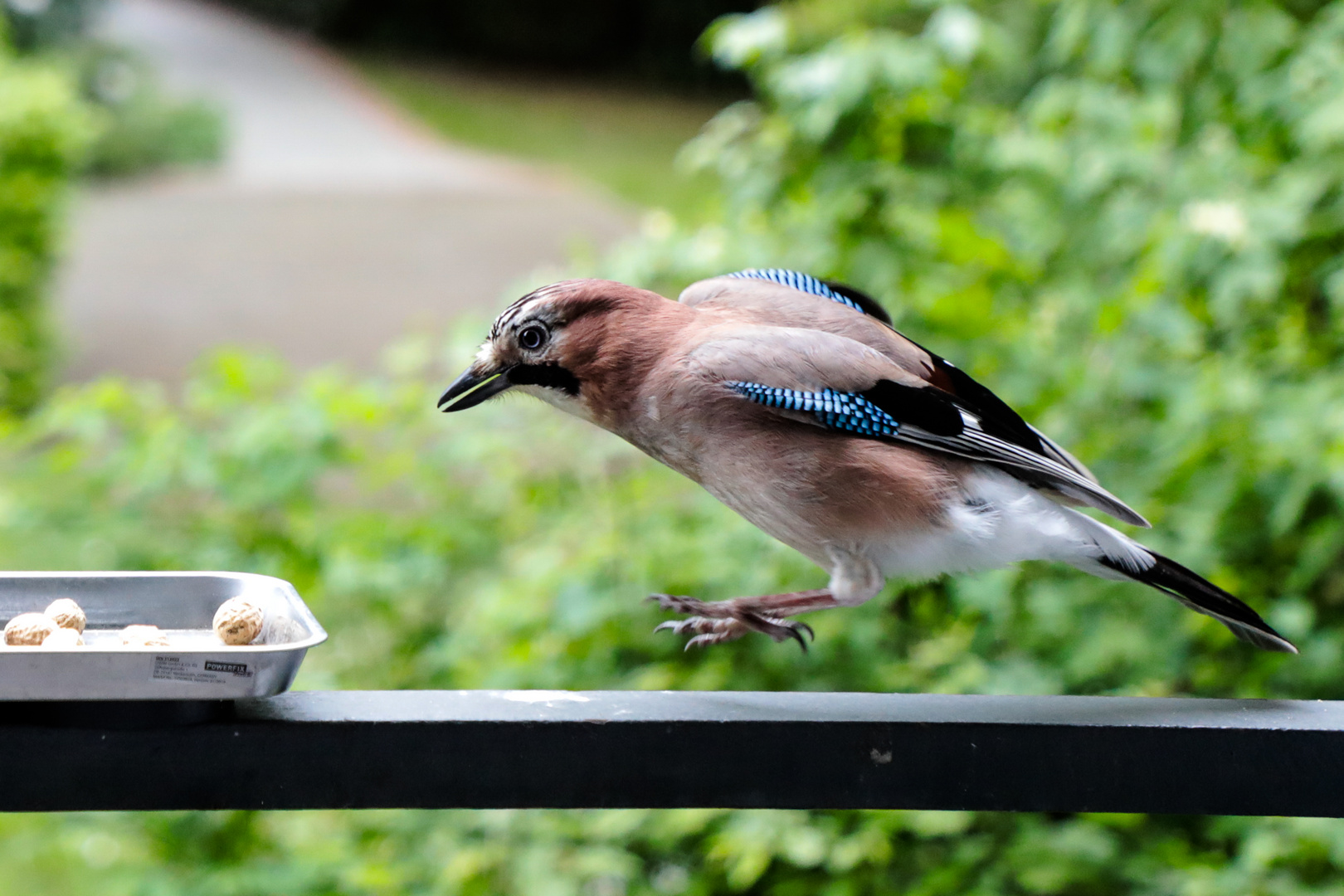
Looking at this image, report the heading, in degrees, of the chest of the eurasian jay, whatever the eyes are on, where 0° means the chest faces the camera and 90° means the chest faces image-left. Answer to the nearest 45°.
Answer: approximately 90°

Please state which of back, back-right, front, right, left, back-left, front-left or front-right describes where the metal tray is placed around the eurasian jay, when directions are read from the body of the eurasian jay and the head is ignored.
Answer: front-left
